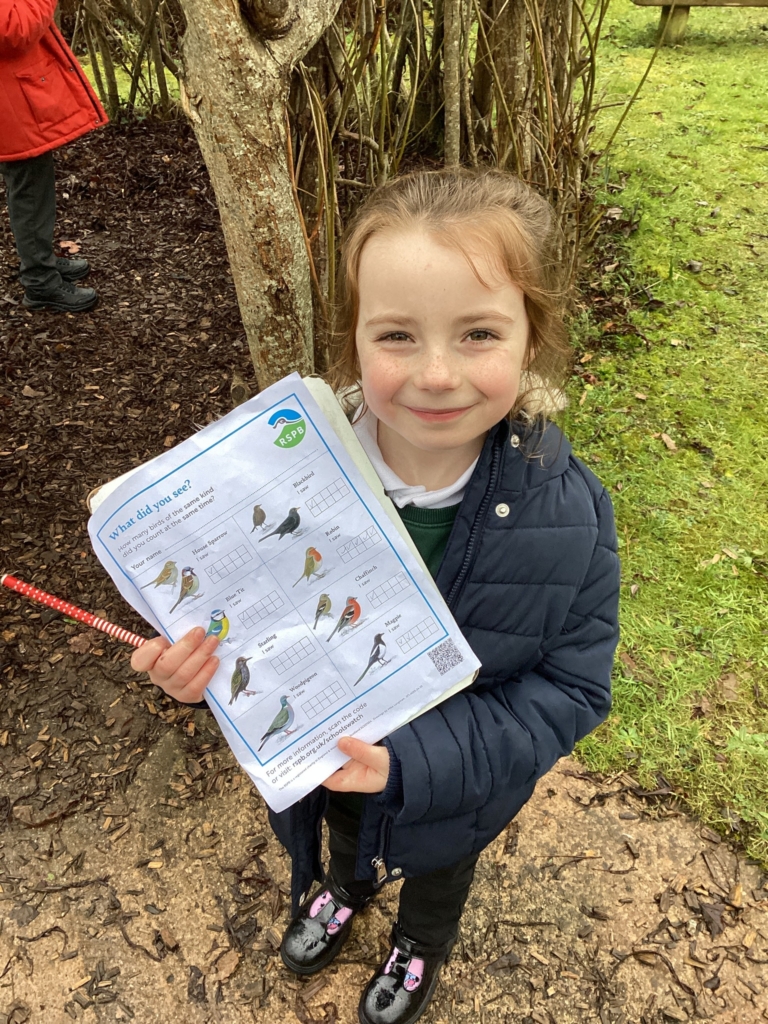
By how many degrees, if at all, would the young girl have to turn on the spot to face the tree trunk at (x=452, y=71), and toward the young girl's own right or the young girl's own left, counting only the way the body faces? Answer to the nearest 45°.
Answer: approximately 135° to the young girl's own right

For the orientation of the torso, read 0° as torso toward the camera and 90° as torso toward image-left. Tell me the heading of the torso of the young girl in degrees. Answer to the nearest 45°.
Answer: approximately 45°

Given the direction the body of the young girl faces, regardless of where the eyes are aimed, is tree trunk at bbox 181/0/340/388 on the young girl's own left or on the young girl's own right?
on the young girl's own right
